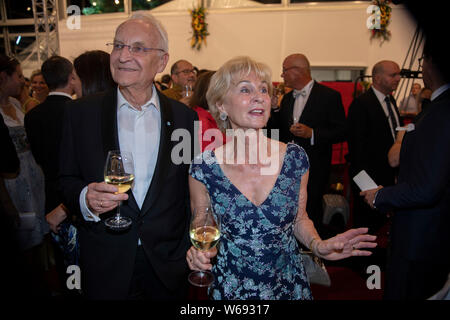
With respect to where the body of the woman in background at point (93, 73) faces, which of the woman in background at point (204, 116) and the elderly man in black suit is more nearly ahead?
the woman in background

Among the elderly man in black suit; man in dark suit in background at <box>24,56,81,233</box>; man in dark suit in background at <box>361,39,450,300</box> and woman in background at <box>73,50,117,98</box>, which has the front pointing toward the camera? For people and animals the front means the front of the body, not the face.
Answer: the elderly man in black suit

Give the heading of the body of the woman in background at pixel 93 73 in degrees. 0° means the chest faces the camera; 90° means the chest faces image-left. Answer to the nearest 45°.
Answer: approximately 180°

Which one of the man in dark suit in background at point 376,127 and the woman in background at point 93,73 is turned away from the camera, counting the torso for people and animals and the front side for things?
the woman in background

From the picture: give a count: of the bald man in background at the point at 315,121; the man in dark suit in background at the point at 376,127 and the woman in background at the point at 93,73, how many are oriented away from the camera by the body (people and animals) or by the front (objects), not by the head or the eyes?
1

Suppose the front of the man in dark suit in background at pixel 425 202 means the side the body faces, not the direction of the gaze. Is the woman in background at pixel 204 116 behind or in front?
in front

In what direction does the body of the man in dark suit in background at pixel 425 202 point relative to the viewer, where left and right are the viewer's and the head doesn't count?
facing to the left of the viewer

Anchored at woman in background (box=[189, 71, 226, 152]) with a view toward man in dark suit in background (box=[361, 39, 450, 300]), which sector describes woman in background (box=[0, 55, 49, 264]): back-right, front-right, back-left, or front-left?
back-right

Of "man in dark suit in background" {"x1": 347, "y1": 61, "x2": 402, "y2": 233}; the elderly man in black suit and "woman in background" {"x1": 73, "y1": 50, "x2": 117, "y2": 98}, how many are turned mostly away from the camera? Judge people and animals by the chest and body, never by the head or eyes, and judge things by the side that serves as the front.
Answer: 1

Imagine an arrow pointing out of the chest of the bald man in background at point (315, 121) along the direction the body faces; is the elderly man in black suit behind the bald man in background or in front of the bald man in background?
in front
